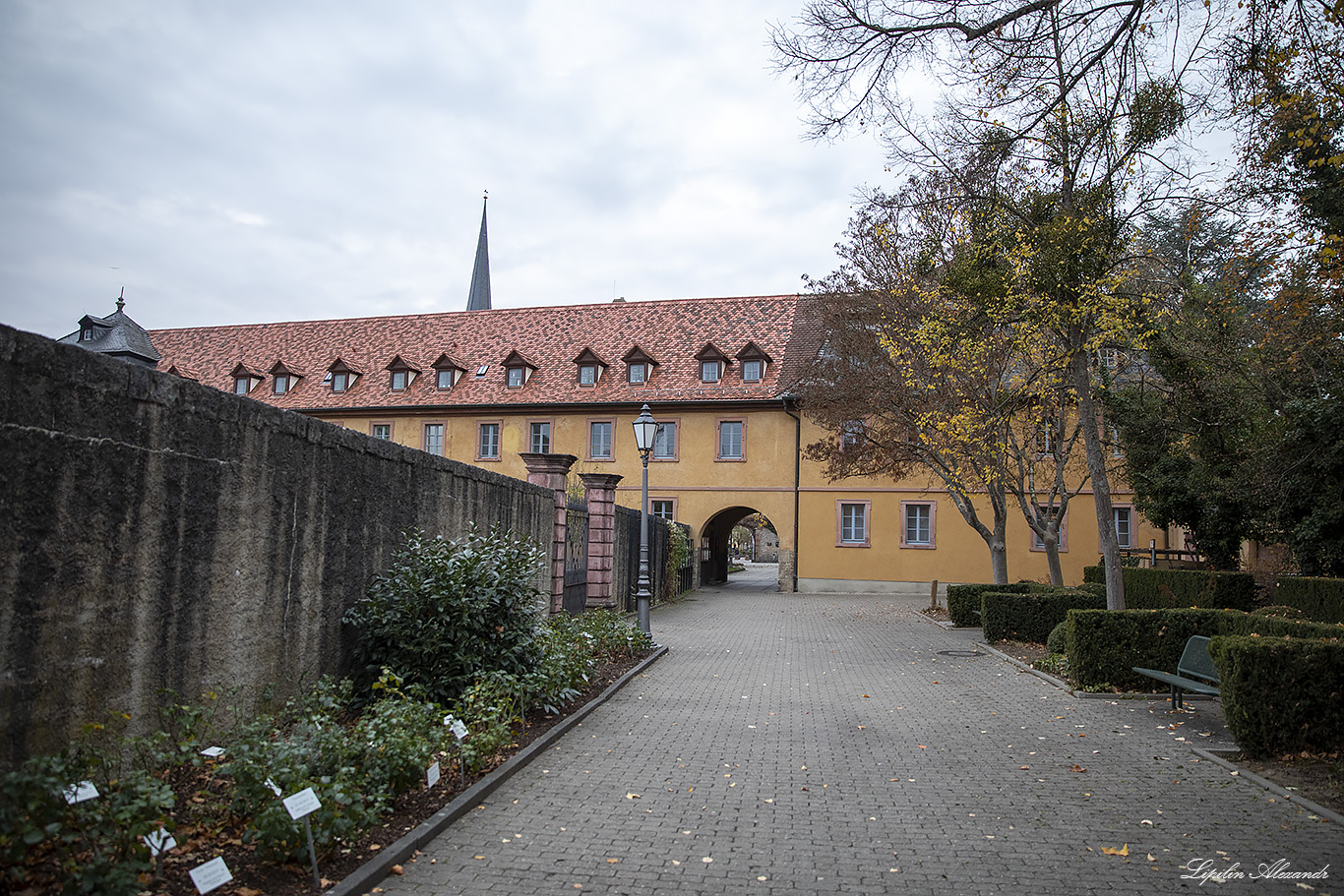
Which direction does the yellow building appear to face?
toward the camera

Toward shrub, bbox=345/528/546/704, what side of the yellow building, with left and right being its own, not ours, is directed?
front

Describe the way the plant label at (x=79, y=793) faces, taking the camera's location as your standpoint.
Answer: facing the viewer and to the right of the viewer

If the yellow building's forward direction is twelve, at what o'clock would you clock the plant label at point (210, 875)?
The plant label is roughly at 12 o'clock from the yellow building.

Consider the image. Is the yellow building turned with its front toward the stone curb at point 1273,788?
yes

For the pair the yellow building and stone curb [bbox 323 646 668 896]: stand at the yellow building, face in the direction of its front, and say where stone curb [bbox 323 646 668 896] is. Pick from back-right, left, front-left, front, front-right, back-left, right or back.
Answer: front

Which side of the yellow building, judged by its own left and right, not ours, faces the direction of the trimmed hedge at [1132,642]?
front

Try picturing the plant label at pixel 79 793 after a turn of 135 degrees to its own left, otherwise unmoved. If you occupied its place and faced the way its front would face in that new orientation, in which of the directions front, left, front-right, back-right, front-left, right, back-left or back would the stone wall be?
front

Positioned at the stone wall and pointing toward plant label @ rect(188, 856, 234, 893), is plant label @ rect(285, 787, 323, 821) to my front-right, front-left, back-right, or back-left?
front-left

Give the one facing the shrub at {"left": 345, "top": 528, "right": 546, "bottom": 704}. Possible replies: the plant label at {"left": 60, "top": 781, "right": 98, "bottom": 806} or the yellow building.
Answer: the yellow building

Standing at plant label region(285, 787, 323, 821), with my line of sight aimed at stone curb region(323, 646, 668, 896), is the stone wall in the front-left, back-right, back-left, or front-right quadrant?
front-left

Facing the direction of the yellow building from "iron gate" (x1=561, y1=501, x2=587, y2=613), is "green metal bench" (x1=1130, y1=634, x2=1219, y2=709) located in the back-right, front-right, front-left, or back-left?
back-right
